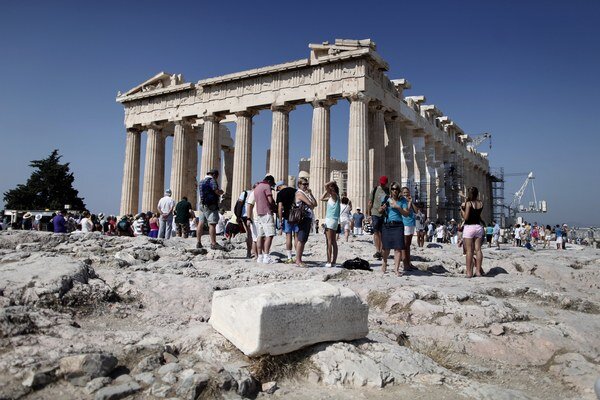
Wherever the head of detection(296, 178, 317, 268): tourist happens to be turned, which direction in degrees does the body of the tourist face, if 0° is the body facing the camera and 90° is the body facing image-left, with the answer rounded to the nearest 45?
approximately 315°

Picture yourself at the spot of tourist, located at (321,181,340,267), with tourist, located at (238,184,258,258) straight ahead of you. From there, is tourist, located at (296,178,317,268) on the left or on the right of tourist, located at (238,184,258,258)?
left

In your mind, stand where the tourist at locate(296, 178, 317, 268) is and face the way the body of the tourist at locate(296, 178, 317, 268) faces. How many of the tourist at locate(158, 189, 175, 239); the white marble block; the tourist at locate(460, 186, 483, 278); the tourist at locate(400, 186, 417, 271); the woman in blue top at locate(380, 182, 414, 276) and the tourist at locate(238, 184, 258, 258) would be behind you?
2

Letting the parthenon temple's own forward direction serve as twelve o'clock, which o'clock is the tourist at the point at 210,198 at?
The tourist is roughly at 11 o'clock from the parthenon temple.

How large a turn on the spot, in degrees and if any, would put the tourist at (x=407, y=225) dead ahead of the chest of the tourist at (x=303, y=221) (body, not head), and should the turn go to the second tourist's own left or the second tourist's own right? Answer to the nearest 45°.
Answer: approximately 45° to the second tourist's own left

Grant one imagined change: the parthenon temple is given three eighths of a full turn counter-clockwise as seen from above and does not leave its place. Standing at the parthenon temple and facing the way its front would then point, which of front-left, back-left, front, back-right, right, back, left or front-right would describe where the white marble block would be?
right

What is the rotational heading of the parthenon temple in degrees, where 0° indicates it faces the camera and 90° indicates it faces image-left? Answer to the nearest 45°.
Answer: approximately 45°

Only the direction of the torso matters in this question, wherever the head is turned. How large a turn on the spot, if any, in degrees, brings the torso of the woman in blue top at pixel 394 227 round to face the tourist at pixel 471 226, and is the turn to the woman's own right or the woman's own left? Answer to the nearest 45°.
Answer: approximately 90° to the woman's own left

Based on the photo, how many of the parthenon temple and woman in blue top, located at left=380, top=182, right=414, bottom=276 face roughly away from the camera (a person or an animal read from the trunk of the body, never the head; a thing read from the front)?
0

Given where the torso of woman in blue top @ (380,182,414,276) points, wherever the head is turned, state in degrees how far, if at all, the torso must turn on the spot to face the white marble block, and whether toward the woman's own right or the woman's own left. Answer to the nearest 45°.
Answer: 0° — they already face it

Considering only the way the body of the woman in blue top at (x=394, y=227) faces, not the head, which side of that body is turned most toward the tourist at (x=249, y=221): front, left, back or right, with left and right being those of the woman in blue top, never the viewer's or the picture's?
right

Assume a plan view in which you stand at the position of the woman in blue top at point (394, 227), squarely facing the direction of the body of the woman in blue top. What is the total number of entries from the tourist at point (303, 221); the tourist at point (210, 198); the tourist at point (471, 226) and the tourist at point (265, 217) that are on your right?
3

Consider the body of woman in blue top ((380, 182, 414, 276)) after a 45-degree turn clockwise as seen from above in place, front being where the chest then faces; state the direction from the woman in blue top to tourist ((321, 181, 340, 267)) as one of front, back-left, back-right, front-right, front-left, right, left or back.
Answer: front-right

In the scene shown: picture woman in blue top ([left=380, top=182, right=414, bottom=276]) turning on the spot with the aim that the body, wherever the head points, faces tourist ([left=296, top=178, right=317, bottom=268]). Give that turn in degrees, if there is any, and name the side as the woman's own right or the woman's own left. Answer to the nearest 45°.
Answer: approximately 90° to the woman's own right

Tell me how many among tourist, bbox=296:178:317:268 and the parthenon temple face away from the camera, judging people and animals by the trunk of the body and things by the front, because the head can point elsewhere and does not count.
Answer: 0

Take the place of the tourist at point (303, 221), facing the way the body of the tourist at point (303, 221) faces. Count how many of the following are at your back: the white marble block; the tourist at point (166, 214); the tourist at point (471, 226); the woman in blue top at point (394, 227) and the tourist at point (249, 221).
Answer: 2
